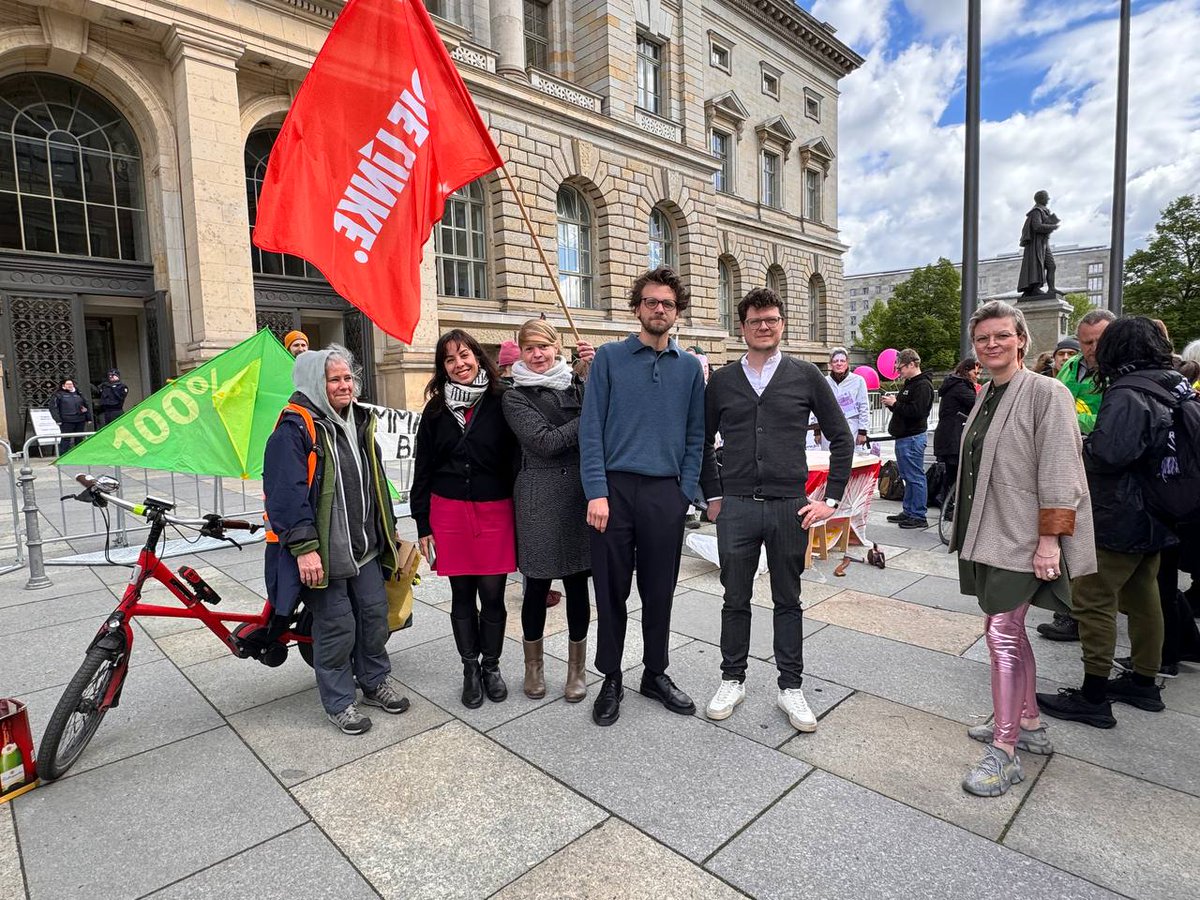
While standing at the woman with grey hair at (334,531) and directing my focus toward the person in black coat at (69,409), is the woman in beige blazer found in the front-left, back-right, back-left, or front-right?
back-right

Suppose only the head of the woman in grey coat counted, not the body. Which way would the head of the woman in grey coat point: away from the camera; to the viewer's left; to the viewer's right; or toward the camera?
toward the camera

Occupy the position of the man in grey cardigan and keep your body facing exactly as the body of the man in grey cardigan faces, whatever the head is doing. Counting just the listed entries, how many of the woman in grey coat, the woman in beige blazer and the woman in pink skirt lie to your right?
2

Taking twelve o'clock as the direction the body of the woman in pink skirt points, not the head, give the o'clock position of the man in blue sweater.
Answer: The man in blue sweater is roughly at 10 o'clock from the woman in pink skirt.

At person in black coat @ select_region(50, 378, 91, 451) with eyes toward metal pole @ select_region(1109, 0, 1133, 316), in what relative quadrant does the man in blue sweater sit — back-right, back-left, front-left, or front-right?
front-right

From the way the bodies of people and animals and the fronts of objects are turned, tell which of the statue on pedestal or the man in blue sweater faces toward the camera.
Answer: the man in blue sweater

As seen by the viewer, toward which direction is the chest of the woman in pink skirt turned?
toward the camera

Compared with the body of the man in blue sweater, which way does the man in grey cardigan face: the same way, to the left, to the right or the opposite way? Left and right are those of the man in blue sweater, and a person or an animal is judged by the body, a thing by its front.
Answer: the same way

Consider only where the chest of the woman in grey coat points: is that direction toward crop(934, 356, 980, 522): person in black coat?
no

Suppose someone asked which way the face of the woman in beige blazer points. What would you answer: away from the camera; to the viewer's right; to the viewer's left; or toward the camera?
toward the camera

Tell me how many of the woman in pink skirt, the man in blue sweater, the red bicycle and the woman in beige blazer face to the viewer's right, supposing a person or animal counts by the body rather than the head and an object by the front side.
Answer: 0

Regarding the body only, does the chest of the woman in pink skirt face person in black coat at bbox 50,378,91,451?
no

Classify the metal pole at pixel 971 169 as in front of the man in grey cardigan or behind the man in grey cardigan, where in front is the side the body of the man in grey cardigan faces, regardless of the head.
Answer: behind

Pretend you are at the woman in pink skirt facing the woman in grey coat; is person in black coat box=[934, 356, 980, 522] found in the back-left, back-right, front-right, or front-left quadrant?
front-left

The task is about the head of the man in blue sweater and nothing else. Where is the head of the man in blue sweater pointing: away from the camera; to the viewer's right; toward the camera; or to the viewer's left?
toward the camera

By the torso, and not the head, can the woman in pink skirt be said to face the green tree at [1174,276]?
no

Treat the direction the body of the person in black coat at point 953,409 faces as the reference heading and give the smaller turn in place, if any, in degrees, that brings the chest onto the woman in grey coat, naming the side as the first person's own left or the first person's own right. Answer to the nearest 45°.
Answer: approximately 90° to the first person's own right

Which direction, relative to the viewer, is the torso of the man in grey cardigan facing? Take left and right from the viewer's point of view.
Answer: facing the viewer

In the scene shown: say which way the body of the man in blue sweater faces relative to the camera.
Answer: toward the camera

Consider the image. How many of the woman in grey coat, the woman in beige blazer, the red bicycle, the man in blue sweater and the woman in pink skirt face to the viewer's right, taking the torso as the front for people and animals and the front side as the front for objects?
0
